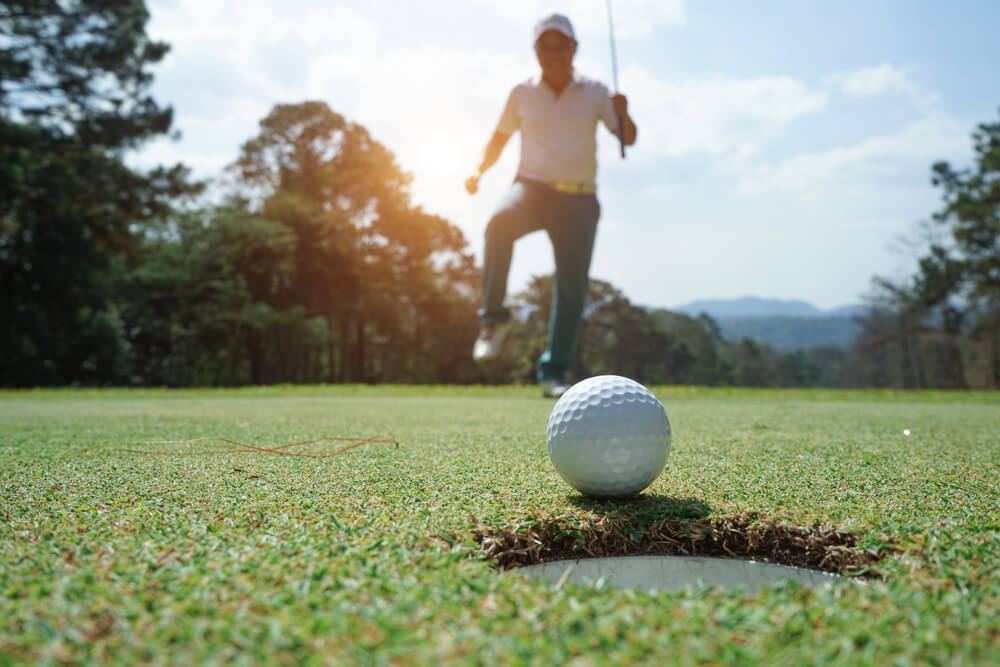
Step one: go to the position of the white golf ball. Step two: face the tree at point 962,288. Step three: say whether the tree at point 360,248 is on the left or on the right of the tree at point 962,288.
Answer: left

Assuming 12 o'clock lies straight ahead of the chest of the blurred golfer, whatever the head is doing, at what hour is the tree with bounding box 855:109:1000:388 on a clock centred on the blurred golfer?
The tree is roughly at 7 o'clock from the blurred golfer.

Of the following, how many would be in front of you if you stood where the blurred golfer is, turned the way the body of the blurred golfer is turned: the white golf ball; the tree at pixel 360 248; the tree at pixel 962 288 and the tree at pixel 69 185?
1

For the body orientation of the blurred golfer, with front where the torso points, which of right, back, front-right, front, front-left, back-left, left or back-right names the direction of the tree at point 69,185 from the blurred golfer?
back-right

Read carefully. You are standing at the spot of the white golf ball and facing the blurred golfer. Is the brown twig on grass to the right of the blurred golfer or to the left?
left

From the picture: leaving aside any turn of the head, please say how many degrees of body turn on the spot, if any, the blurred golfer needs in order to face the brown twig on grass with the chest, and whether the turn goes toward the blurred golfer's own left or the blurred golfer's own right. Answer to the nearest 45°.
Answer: approximately 45° to the blurred golfer's own right

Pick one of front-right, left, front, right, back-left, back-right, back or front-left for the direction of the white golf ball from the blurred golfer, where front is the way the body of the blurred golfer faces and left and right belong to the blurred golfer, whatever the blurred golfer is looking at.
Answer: front

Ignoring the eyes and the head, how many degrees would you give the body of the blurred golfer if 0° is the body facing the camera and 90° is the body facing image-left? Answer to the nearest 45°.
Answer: approximately 0°

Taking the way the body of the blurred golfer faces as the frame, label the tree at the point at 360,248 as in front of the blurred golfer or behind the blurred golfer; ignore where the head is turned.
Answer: behind

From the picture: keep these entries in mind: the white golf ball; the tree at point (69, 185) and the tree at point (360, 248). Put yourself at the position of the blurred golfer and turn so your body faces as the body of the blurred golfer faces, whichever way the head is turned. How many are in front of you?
1

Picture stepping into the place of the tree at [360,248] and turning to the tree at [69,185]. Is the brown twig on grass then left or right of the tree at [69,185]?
left

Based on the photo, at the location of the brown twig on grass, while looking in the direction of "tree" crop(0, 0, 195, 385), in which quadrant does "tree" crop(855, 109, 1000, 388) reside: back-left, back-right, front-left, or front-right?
front-right
